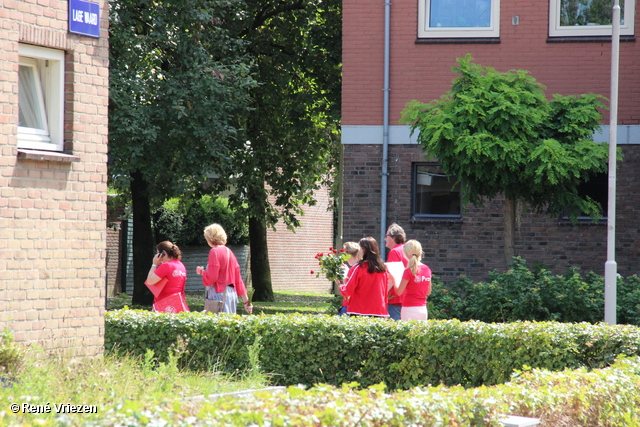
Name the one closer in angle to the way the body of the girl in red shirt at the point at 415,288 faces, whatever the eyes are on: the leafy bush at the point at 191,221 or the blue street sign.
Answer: the leafy bush

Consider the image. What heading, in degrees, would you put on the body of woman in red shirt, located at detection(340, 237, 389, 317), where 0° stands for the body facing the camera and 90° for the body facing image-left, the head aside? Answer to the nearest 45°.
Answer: approximately 135°

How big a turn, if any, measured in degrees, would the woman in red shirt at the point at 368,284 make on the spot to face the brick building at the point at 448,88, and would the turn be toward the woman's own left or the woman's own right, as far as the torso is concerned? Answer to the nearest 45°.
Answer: approximately 45° to the woman's own right

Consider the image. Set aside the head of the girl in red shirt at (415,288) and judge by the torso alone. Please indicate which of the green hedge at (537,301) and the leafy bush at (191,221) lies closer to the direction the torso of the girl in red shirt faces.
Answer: the leafy bush

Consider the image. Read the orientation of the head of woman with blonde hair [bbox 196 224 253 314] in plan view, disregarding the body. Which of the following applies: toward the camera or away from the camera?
away from the camera

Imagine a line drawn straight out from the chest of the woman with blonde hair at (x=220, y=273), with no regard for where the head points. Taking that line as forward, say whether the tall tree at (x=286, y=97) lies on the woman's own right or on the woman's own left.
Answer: on the woman's own right

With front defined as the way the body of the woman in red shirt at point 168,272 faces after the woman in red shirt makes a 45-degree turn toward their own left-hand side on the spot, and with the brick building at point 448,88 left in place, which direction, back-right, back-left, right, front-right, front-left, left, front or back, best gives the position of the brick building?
back-right

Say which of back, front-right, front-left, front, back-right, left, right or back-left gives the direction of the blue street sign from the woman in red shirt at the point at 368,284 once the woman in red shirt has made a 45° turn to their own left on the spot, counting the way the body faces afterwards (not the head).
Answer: front-left

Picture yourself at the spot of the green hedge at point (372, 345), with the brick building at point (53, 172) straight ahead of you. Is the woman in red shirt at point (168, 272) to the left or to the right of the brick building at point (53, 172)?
right

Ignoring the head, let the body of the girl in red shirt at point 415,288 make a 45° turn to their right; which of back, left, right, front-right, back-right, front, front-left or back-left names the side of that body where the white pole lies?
front-right

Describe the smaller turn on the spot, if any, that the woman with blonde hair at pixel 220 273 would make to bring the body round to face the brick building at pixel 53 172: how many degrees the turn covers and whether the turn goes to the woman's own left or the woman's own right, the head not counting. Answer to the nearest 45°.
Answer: approximately 90° to the woman's own left

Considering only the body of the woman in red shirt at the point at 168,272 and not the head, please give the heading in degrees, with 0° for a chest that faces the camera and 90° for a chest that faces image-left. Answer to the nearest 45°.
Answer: approximately 135°

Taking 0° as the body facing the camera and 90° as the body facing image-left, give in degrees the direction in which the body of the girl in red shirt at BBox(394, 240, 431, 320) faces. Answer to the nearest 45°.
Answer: approximately 135°

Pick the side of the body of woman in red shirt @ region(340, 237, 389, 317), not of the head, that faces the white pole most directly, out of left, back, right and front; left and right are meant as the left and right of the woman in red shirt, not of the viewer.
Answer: right

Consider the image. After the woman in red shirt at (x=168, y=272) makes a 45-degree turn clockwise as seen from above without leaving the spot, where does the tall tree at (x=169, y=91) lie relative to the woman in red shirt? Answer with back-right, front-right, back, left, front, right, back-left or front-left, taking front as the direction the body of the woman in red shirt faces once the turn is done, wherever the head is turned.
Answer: front

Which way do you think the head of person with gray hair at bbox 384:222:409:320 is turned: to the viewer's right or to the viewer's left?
to the viewer's left
